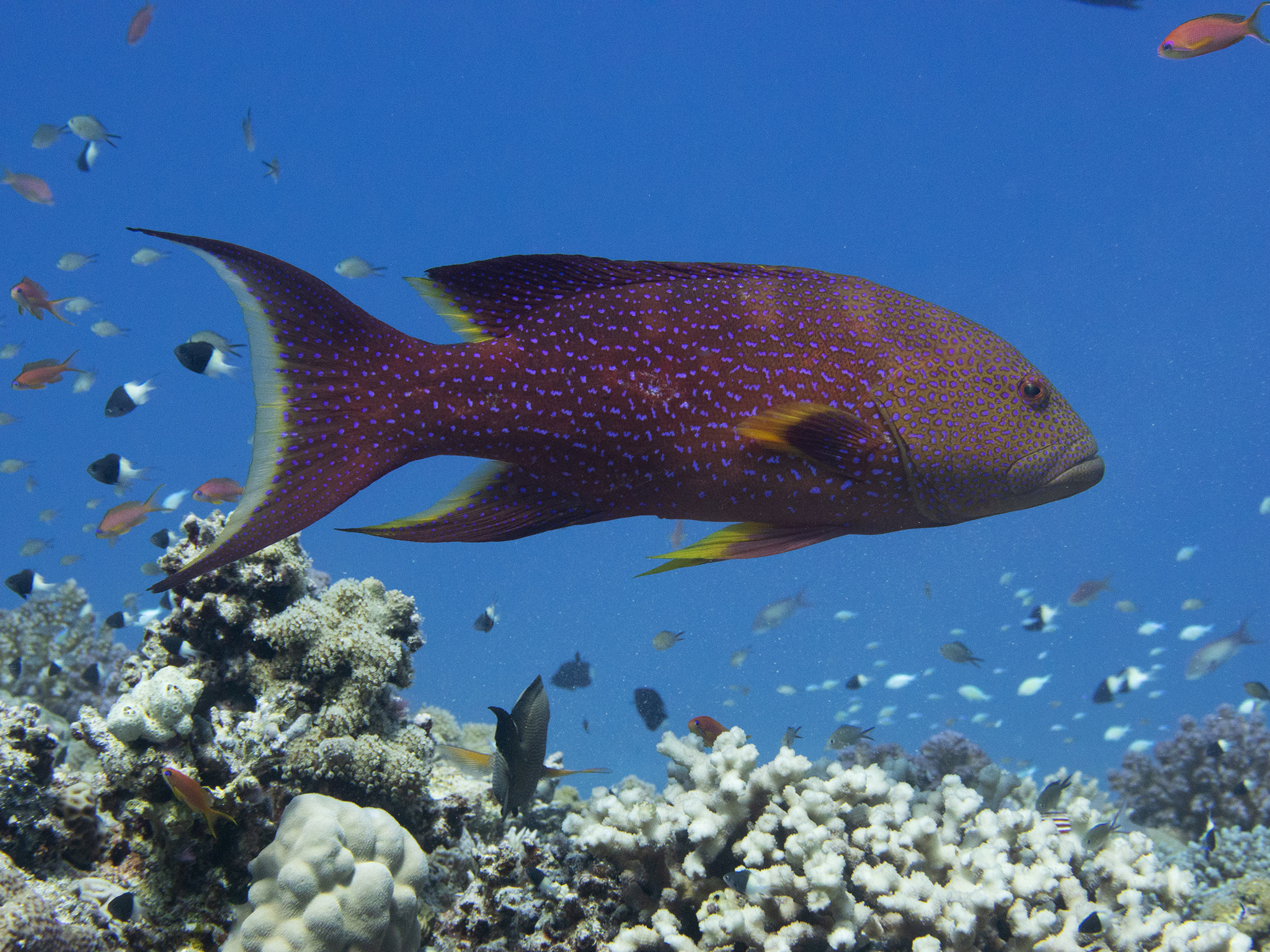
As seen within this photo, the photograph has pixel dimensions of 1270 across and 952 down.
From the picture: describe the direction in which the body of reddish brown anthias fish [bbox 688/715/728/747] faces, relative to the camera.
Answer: to the viewer's left

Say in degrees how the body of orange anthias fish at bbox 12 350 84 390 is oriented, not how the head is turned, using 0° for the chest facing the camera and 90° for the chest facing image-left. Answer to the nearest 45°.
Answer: approximately 90°

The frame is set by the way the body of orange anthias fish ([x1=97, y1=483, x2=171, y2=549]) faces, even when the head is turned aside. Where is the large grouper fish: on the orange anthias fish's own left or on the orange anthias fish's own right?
on the orange anthias fish's own left

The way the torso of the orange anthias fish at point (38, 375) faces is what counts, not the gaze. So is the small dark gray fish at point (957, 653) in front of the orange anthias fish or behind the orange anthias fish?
behind

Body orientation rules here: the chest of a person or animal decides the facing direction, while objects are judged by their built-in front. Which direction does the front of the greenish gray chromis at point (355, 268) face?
to the viewer's left

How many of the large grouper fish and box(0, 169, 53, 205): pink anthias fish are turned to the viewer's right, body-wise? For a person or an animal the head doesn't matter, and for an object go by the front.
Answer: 2

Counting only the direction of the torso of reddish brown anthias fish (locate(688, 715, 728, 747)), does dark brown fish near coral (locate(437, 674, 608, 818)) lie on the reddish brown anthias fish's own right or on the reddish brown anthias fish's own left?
on the reddish brown anthias fish's own left

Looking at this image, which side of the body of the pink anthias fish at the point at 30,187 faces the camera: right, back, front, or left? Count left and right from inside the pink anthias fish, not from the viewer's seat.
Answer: right

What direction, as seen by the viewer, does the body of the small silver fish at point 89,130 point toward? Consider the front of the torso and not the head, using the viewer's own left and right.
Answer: facing to the left of the viewer

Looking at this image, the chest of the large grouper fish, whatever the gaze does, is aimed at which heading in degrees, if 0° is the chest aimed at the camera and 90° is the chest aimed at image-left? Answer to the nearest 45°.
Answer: approximately 270°

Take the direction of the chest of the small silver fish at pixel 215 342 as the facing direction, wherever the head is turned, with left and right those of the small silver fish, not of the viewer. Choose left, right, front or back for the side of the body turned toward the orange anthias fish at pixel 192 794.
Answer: left

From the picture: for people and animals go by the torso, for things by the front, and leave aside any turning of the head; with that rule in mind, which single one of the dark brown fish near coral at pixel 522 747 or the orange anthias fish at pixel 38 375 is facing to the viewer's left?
the orange anthias fish
